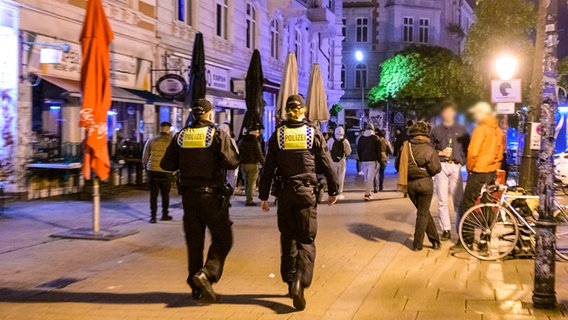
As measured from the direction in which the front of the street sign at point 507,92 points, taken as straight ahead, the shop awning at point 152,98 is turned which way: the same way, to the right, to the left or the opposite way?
to the left

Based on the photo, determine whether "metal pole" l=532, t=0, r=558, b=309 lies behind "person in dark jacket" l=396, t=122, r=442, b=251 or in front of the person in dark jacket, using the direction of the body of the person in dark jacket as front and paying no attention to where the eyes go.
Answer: behind

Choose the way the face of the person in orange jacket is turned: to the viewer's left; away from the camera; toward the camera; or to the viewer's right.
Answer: to the viewer's left

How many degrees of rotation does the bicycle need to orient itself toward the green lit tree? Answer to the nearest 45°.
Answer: approximately 90° to its right

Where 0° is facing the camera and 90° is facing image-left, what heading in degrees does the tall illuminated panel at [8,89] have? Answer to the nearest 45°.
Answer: approximately 315°

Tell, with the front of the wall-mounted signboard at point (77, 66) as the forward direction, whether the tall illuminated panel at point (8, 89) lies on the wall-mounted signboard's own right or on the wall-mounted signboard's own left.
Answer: on the wall-mounted signboard's own right

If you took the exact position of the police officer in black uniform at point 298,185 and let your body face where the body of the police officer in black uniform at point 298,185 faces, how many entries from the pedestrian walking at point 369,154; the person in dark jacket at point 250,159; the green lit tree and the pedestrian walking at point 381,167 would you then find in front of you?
4

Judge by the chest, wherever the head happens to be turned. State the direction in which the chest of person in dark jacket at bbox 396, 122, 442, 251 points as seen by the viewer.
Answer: away from the camera

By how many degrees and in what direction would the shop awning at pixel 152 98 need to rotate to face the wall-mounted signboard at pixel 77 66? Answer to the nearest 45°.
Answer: approximately 90° to its right

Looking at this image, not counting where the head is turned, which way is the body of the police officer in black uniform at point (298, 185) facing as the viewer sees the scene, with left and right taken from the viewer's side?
facing away from the viewer

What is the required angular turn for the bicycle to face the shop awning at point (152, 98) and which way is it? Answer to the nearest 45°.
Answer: approximately 45° to its right

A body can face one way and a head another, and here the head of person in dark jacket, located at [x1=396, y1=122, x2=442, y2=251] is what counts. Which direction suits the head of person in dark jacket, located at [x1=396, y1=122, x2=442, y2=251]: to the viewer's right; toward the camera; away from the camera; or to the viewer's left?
away from the camera
